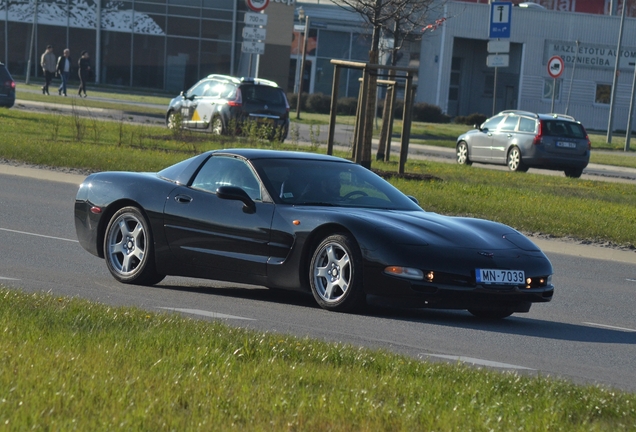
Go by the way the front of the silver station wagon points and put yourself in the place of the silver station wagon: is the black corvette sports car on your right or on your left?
on your left

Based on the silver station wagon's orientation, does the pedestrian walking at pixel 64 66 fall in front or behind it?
in front

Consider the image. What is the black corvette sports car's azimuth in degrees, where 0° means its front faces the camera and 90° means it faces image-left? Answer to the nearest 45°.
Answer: approximately 315°

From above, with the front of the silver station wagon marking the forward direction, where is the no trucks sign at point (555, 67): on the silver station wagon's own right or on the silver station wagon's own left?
on the silver station wagon's own right

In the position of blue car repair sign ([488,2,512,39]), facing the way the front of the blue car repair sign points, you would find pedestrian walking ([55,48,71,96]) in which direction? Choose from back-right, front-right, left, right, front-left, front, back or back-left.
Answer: back-right

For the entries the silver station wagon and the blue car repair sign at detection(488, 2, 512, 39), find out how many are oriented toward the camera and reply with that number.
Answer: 1

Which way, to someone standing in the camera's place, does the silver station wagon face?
facing away from the viewer and to the left of the viewer

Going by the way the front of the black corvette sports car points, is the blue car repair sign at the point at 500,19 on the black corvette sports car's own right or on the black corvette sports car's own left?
on the black corvette sports car's own left

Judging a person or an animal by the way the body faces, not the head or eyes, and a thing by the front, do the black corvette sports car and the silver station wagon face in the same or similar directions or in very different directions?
very different directions

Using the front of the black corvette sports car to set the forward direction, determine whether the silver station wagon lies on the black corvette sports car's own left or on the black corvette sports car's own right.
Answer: on the black corvette sports car's own left

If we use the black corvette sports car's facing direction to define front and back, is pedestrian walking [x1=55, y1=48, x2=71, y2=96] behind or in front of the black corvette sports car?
behind

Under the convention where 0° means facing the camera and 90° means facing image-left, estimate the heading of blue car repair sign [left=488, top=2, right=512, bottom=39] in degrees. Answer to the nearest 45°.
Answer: approximately 0°
